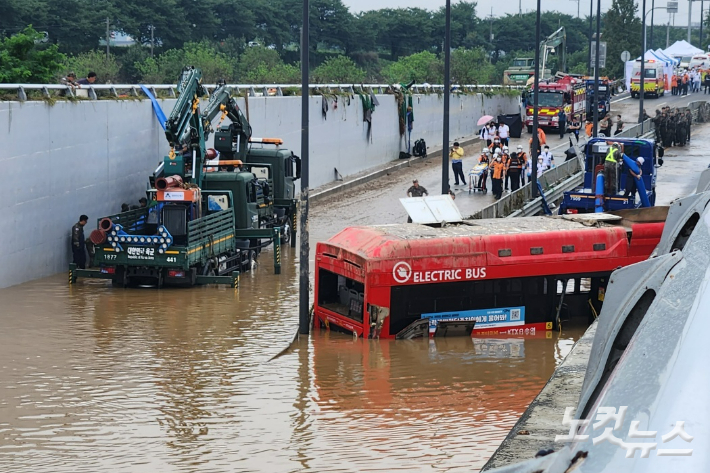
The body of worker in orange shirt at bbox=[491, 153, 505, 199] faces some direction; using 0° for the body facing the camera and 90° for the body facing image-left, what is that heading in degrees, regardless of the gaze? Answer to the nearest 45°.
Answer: approximately 0°

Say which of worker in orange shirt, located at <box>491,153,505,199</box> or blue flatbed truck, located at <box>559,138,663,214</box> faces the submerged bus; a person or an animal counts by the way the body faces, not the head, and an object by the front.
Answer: the worker in orange shirt

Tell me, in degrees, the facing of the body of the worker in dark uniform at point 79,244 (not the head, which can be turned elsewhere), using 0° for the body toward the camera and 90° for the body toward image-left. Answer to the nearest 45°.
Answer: approximately 270°

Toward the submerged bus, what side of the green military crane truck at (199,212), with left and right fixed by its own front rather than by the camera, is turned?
right

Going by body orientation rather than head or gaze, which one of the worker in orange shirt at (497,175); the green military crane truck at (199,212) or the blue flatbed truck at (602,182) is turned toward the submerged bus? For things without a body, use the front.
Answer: the worker in orange shirt

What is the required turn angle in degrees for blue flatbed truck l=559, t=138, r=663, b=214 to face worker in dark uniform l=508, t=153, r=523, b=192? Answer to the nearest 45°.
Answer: approximately 90° to its left

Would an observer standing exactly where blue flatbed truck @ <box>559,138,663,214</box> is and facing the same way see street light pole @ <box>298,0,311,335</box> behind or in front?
behind

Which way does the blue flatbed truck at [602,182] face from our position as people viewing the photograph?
facing away from the viewer and to the right of the viewer

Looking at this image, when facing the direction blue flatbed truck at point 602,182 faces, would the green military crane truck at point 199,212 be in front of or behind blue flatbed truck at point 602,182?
behind

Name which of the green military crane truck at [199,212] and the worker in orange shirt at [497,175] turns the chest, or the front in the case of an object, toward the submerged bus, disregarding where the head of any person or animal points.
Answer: the worker in orange shirt

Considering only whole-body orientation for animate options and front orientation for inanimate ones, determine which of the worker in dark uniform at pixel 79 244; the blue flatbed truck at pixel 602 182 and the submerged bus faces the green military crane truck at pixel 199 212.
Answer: the worker in dark uniform

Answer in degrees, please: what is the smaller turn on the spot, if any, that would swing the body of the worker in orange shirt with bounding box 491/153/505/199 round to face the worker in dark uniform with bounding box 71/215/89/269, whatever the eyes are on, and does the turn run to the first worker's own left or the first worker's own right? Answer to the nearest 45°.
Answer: approximately 45° to the first worker's own right
